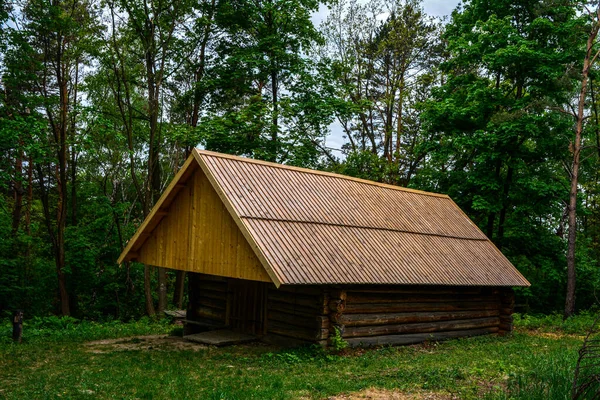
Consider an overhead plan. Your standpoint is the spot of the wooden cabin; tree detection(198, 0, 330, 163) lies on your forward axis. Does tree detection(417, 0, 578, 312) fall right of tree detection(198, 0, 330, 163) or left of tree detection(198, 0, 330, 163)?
right

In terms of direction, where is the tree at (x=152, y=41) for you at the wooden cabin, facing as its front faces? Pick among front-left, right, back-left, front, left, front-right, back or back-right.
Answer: right

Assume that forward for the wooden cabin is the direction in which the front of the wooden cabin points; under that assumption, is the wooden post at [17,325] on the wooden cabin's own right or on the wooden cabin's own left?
on the wooden cabin's own right

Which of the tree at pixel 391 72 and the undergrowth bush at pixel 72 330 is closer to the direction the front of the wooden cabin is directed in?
the undergrowth bush

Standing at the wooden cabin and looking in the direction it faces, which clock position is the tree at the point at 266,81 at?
The tree is roughly at 4 o'clock from the wooden cabin.

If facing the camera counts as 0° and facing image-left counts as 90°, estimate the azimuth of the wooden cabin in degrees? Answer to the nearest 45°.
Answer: approximately 45°

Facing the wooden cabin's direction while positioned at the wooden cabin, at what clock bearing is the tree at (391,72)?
The tree is roughly at 5 o'clock from the wooden cabin.

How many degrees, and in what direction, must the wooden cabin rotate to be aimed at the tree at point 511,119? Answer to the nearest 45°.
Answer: approximately 180°

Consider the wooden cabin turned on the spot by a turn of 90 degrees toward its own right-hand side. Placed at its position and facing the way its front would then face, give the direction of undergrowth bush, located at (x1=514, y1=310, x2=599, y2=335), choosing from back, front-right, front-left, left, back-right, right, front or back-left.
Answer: right

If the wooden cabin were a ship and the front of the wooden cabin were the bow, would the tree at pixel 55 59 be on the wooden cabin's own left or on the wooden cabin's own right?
on the wooden cabin's own right
